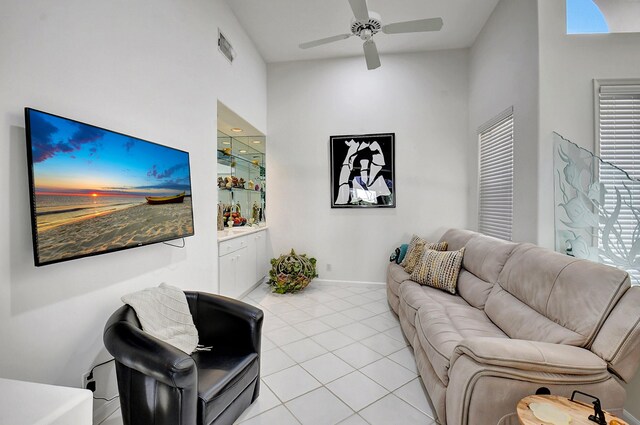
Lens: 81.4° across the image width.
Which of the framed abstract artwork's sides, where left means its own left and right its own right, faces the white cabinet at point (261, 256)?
right

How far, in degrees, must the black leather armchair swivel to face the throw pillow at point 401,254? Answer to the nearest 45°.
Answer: approximately 90° to its left

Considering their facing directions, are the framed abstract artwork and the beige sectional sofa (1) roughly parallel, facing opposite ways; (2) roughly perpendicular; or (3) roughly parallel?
roughly perpendicular

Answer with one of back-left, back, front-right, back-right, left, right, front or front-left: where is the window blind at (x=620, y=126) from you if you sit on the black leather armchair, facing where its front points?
front-left

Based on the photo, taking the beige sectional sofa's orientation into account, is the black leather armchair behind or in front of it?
in front

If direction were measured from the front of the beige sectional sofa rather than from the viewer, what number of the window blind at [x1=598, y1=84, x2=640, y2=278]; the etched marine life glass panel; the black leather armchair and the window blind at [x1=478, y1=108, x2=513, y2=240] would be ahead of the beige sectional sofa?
1

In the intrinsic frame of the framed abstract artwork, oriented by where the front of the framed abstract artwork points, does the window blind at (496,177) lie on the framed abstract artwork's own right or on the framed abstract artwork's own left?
on the framed abstract artwork's own left

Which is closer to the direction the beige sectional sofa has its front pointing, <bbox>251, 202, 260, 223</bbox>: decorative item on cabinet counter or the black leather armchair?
the black leather armchair

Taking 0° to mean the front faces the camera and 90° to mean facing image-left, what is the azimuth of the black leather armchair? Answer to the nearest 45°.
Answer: approximately 315°

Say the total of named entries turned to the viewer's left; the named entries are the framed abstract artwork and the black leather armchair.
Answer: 0

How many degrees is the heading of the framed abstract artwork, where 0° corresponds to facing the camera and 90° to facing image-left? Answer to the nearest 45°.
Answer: approximately 0°

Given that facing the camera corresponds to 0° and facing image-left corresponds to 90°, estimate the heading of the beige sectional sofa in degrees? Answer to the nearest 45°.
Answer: approximately 45°

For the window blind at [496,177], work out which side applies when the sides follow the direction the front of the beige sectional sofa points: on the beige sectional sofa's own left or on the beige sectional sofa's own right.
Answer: on the beige sectional sofa's own right

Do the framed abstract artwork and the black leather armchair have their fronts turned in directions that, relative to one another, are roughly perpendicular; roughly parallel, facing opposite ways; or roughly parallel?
roughly perpendicular
